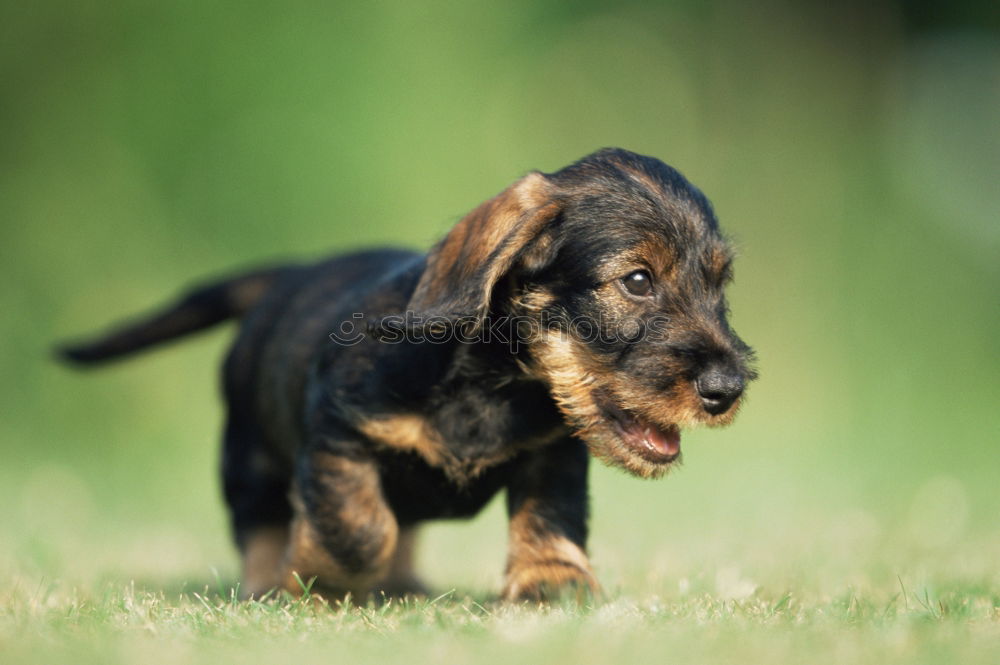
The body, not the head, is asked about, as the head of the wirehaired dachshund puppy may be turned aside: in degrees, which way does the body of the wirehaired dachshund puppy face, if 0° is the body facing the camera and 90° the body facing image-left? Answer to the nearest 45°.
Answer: approximately 315°
